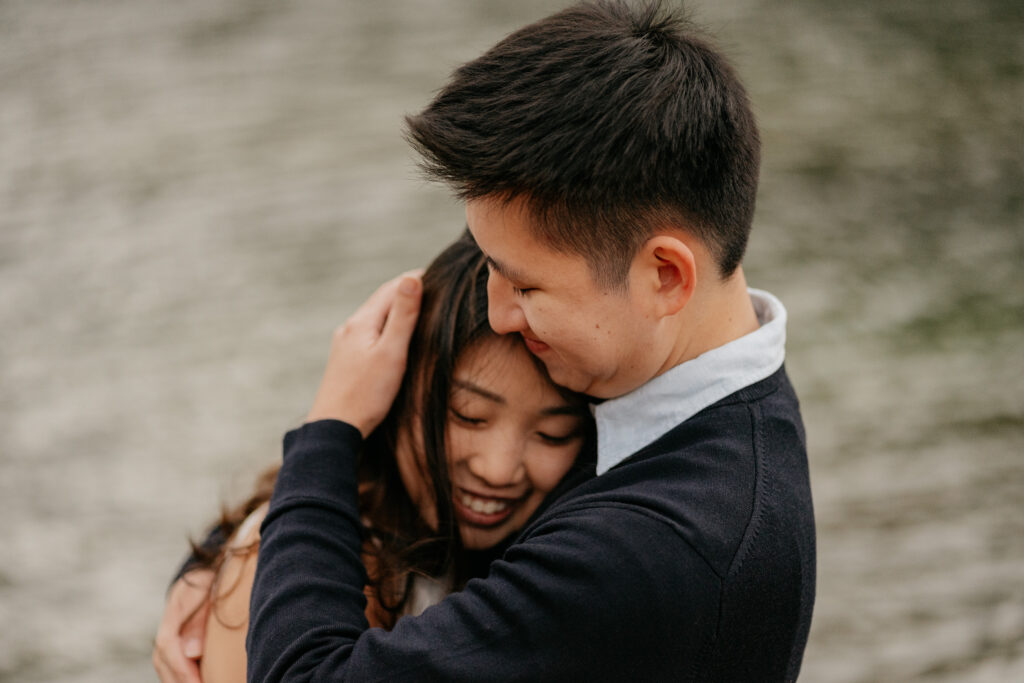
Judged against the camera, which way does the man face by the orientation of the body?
to the viewer's left

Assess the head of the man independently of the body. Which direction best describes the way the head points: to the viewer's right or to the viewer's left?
to the viewer's left
